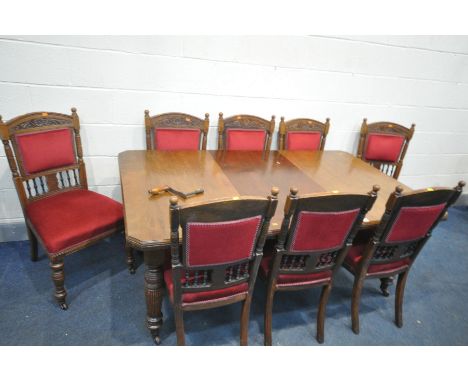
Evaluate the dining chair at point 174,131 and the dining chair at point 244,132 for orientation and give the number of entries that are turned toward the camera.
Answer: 2

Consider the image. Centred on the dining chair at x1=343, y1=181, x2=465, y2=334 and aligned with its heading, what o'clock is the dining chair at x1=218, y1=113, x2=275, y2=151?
the dining chair at x1=218, y1=113, x2=275, y2=151 is roughly at 11 o'clock from the dining chair at x1=343, y1=181, x2=465, y2=334.

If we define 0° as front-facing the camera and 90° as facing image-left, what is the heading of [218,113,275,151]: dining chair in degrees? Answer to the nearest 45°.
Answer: approximately 0°

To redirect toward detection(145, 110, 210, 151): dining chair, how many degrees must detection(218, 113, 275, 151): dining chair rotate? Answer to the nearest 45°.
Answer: approximately 90° to its right

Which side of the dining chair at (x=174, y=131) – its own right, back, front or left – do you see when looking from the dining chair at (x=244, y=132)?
left

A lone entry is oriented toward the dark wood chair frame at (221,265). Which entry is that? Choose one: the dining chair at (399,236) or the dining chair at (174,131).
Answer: the dining chair at (174,131)

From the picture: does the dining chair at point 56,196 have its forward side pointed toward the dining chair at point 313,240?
yes

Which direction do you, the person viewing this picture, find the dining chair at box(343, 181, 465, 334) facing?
facing away from the viewer and to the left of the viewer

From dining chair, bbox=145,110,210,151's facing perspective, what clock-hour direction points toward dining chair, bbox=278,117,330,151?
dining chair, bbox=278,117,330,151 is roughly at 9 o'clock from dining chair, bbox=145,110,210,151.

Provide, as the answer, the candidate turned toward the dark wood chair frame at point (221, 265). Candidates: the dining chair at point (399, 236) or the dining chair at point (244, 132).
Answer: the dining chair at point (244, 132)

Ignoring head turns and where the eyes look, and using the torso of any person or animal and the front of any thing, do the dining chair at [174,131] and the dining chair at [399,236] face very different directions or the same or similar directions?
very different directions
